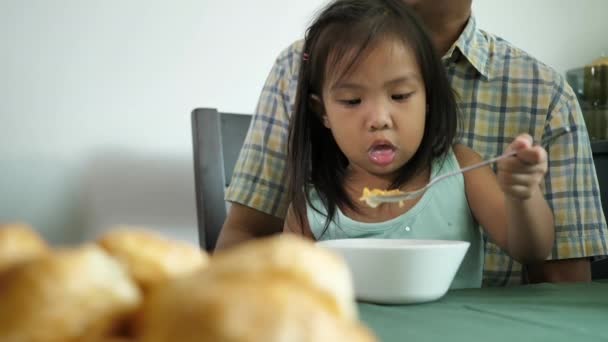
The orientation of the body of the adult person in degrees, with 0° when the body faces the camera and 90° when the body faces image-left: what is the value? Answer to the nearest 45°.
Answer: approximately 0°

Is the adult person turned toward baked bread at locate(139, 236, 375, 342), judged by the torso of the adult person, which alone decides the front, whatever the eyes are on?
yes

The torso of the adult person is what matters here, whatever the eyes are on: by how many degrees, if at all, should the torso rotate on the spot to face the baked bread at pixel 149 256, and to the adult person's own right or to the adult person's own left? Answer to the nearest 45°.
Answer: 0° — they already face it

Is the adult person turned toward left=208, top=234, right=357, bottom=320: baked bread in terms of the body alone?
yes
